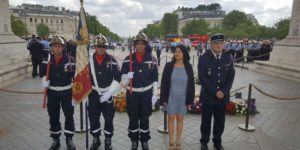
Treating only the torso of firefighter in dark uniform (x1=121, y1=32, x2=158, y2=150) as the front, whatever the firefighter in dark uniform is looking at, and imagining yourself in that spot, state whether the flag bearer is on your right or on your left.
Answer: on your right

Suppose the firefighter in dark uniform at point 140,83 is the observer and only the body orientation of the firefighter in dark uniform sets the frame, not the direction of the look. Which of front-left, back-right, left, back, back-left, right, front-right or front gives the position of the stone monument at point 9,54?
back-right

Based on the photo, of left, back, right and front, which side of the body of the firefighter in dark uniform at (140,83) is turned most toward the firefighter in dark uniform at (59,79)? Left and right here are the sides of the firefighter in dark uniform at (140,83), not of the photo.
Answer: right

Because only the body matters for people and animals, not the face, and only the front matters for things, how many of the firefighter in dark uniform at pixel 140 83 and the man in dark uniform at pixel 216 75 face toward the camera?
2

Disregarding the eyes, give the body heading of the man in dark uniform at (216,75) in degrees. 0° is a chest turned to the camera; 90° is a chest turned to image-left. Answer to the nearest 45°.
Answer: approximately 0°

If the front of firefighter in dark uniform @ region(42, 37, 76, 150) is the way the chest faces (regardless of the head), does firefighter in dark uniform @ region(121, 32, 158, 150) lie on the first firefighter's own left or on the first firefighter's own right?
on the first firefighter's own left

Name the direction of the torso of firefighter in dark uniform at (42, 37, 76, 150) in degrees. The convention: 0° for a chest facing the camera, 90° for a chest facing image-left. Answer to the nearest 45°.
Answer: approximately 0°

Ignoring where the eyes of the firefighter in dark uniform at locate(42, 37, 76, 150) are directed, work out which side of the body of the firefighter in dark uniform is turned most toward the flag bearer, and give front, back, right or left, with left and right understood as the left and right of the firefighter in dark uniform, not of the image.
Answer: left
